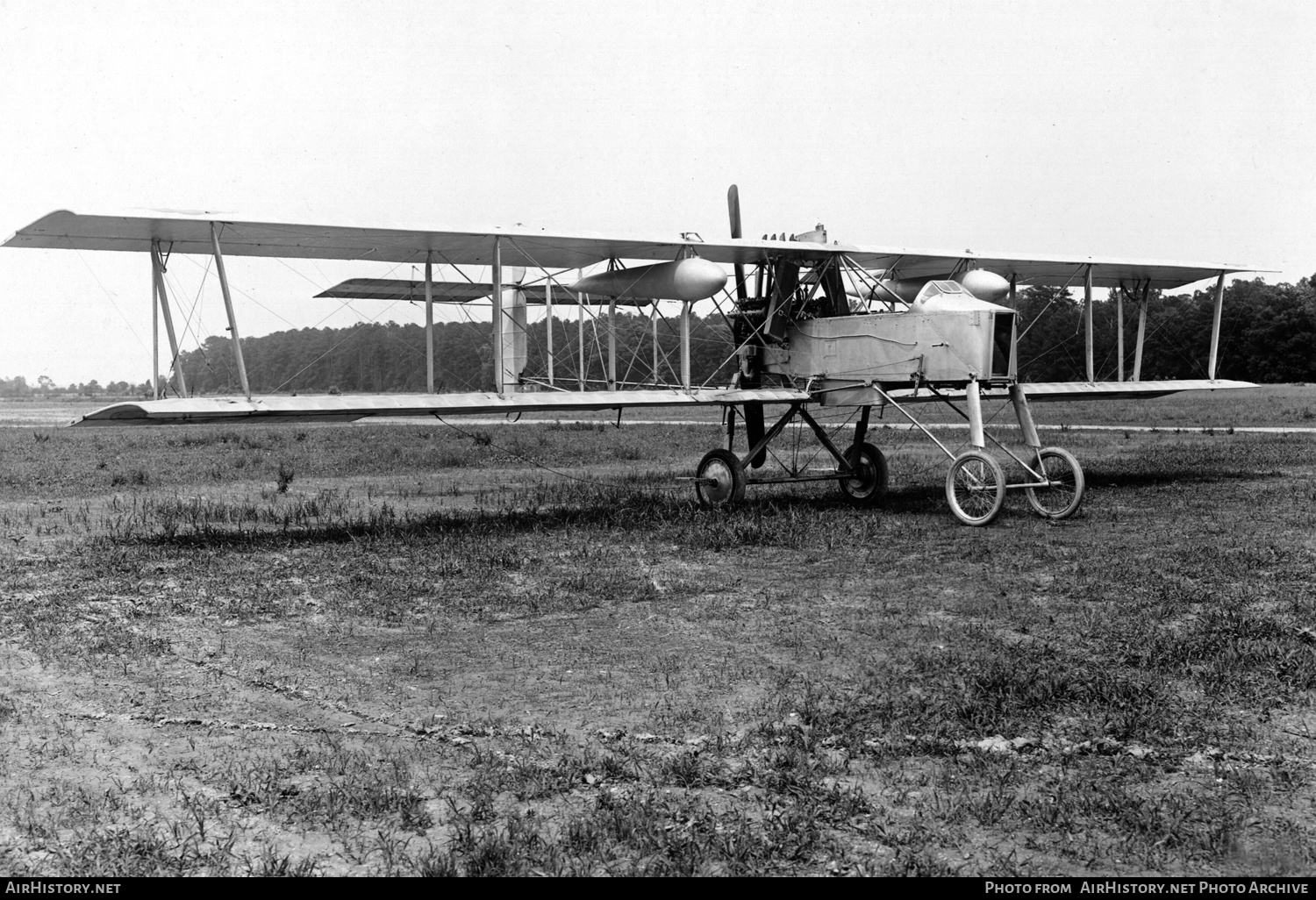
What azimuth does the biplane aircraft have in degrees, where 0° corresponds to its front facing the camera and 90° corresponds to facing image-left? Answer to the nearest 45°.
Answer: approximately 315°
